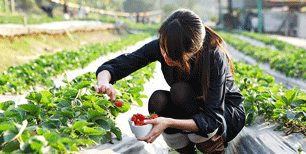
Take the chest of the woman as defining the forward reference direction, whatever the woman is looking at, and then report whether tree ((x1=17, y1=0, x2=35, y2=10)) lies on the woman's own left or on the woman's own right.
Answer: on the woman's own right

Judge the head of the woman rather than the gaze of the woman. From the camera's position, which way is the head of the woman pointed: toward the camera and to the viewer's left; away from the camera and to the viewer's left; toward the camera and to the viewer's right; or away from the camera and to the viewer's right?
toward the camera and to the viewer's left

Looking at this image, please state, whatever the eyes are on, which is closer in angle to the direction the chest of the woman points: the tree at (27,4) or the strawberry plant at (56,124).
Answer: the strawberry plant

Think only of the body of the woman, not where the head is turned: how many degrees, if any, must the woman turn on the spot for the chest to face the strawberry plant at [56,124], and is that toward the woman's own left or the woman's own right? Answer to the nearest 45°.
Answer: approximately 45° to the woman's own right

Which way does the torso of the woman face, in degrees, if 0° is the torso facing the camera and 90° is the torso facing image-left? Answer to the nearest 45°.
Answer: approximately 45°
